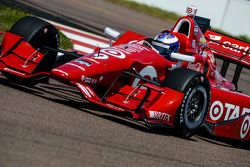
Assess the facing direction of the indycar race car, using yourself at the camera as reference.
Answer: facing the viewer and to the left of the viewer
